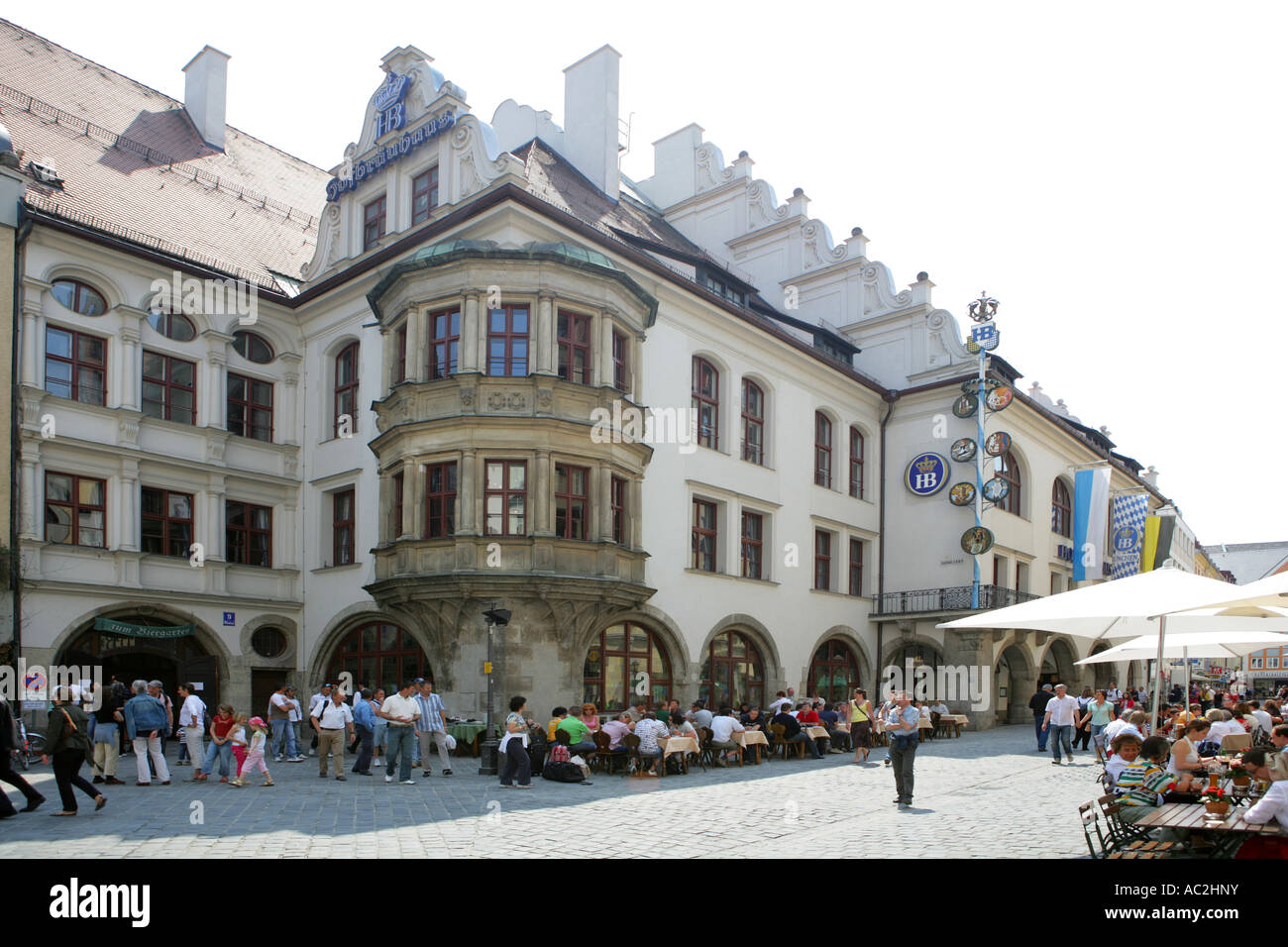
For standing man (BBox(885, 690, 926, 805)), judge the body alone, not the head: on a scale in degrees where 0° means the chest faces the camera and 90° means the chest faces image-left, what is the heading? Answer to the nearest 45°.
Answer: approximately 0°

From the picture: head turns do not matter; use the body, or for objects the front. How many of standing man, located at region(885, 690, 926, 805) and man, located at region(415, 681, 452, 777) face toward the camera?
2

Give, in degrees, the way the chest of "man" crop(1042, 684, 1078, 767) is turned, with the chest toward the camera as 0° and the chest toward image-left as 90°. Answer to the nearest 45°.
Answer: approximately 0°
